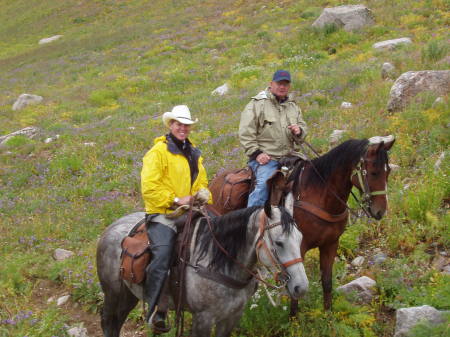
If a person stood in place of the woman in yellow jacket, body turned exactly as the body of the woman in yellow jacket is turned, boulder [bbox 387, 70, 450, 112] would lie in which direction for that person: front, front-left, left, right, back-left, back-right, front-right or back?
left

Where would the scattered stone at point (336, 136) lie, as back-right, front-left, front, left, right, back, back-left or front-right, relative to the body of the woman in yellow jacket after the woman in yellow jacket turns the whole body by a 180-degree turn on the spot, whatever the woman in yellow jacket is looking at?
right

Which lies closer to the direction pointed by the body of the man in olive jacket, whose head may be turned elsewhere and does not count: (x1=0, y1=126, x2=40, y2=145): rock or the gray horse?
the gray horse

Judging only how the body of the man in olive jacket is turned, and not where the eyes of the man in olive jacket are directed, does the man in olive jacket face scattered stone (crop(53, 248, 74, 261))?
no

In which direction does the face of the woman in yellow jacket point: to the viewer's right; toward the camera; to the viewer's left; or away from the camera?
toward the camera

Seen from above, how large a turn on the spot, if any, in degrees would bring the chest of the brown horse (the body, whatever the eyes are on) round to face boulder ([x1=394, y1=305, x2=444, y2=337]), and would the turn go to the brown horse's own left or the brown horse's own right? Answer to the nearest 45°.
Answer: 0° — it already faces it

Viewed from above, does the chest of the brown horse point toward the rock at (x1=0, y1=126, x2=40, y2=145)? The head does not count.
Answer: no

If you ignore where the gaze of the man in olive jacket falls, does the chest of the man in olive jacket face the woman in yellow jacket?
no

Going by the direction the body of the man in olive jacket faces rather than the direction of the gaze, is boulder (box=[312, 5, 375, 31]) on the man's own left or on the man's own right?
on the man's own left

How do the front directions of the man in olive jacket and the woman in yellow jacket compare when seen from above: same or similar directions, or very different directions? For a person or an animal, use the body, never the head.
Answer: same or similar directions

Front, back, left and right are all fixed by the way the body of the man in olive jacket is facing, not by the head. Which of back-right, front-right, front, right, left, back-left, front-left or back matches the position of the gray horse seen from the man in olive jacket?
front-right

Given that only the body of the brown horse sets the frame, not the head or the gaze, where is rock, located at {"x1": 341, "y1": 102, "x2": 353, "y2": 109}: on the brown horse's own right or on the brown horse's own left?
on the brown horse's own left

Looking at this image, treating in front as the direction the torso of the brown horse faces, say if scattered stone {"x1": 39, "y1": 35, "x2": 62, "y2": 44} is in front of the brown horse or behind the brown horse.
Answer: behind

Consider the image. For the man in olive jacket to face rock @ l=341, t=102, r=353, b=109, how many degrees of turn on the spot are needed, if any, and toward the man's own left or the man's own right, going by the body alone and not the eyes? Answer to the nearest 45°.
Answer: approximately 135° to the man's own left

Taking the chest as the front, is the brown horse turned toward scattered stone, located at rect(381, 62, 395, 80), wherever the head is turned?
no

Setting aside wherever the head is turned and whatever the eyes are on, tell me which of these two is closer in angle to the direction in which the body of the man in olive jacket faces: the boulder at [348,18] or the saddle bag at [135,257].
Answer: the saddle bag

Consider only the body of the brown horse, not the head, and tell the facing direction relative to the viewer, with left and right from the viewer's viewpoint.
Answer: facing the viewer and to the right of the viewer
